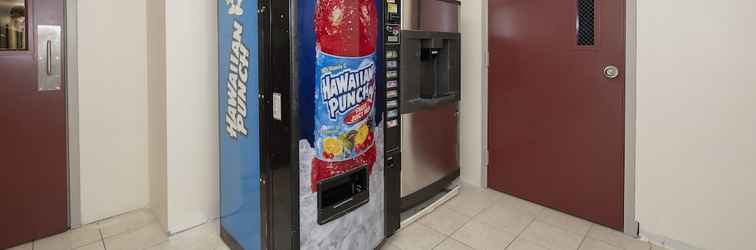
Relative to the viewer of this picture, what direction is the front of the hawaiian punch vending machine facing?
facing the viewer and to the right of the viewer

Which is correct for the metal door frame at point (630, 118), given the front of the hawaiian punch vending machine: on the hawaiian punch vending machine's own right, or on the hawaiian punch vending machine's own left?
on the hawaiian punch vending machine's own left

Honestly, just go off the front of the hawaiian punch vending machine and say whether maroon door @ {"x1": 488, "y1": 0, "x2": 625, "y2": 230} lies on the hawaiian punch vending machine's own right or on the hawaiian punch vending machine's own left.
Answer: on the hawaiian punch vending machine's own left
